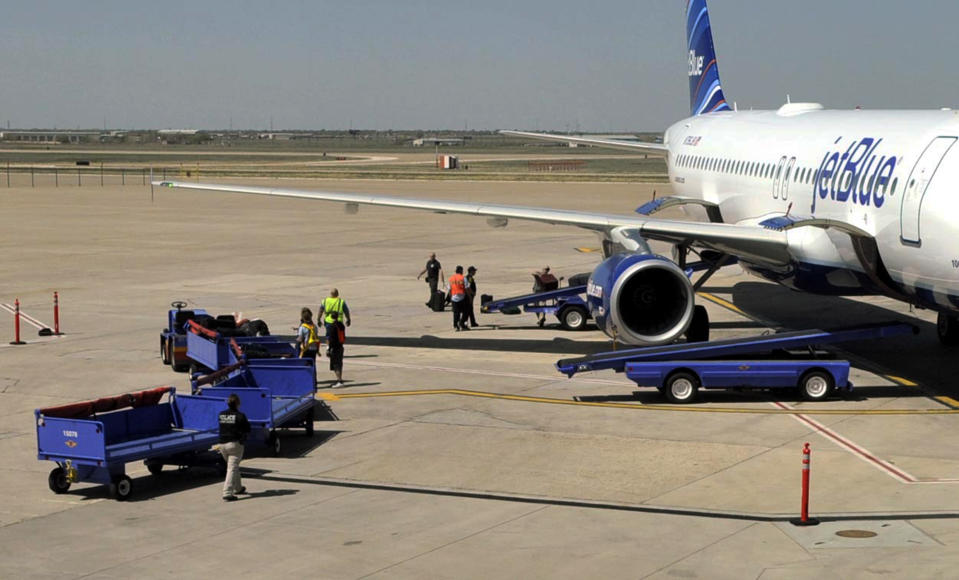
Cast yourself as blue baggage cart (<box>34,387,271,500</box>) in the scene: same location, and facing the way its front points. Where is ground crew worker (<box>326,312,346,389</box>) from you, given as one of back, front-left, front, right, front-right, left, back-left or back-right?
front

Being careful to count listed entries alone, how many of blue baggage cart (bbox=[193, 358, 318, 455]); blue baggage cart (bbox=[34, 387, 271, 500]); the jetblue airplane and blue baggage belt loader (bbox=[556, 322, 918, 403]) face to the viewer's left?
0

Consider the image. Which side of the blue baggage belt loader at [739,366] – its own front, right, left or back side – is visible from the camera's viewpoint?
right

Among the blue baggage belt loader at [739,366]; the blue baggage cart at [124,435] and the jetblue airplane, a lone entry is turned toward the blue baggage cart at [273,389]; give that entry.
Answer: the blue baggage cart at [124,435]

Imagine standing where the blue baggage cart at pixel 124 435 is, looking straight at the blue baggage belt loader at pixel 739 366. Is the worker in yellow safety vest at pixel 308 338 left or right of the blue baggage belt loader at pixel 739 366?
left

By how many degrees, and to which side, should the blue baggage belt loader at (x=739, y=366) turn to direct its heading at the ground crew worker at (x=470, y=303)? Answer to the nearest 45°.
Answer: approximately 135° to its left

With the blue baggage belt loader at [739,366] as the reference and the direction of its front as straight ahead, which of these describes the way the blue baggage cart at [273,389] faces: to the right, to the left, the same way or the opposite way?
to the left

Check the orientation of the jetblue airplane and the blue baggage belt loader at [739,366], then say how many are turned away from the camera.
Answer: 0

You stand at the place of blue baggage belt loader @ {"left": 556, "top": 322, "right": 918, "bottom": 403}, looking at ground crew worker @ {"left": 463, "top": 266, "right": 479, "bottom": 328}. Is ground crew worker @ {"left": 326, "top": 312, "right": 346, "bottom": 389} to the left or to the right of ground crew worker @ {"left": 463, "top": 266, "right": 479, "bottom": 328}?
left

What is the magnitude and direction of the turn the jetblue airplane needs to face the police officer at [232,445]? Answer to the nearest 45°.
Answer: approximately 90° to its right

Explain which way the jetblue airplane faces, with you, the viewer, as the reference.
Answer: facing the viewer and to the right of the viewer

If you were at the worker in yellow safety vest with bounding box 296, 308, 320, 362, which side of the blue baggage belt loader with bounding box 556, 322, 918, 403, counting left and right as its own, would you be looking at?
back

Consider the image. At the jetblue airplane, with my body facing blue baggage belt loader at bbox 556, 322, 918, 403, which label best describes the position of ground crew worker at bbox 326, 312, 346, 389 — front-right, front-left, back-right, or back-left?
front-right

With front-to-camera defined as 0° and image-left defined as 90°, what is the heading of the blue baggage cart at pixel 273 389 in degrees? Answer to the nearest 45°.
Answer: approximately 225°
